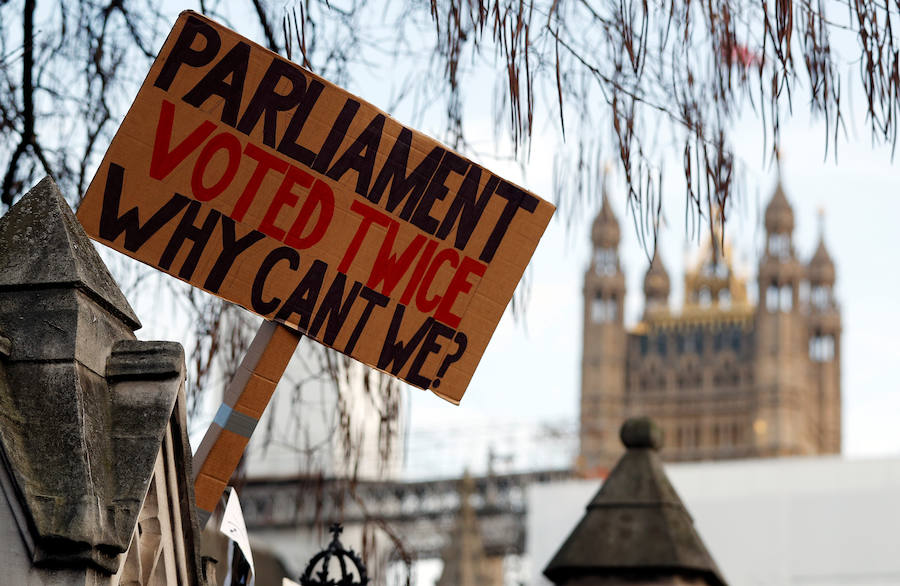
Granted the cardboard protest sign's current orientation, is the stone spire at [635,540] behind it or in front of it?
behind

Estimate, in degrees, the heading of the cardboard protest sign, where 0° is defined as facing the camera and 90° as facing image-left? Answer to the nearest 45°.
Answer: approximately 0°

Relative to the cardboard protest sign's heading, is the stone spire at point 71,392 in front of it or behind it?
in front
